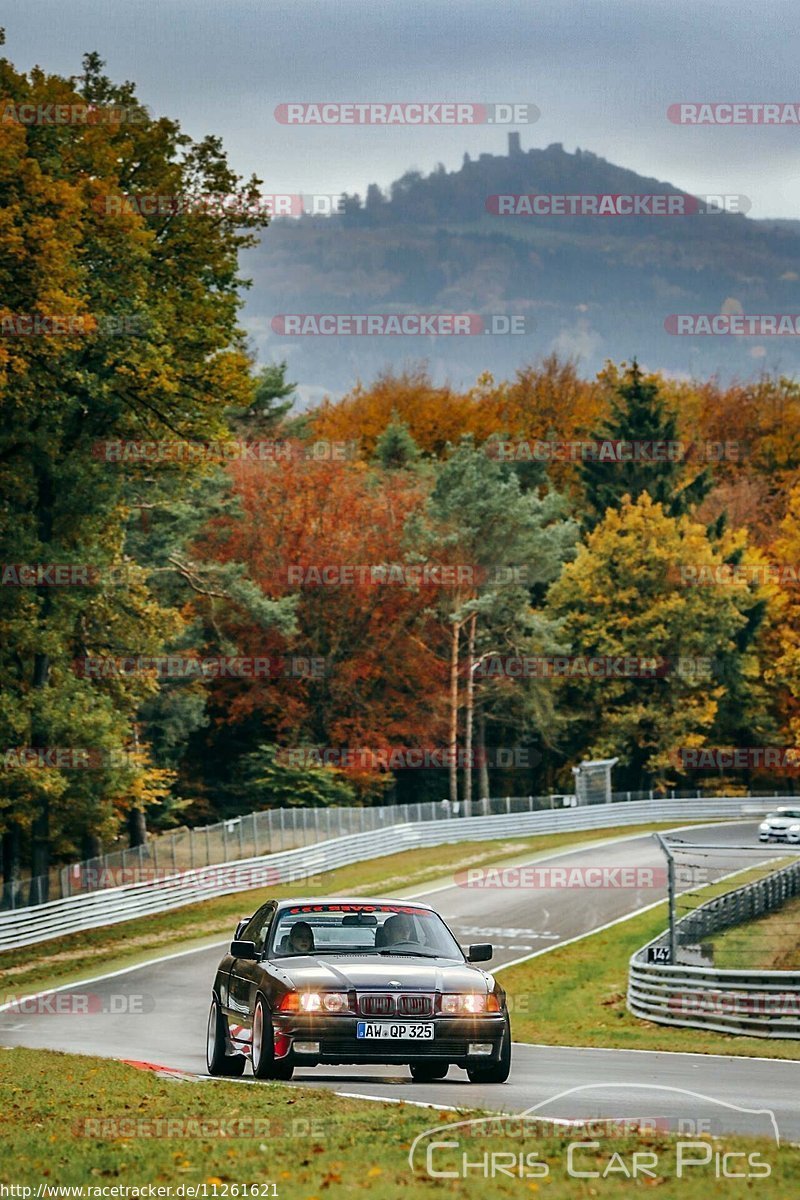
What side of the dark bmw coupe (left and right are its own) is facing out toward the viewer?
front

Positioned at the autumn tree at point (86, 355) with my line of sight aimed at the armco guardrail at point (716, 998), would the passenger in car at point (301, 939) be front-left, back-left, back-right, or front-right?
front-right

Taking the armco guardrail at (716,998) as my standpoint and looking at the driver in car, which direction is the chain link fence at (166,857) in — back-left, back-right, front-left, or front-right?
back-right

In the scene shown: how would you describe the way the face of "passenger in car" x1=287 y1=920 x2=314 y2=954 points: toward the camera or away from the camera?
toward the camera

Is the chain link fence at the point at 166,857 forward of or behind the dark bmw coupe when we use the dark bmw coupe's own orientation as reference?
behind

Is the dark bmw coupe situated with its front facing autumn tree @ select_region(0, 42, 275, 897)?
no

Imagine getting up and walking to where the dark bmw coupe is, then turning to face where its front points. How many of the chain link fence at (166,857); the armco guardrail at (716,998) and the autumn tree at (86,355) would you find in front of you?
0

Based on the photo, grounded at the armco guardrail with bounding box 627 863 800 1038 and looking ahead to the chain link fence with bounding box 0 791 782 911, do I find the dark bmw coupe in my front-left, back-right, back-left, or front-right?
back-left
